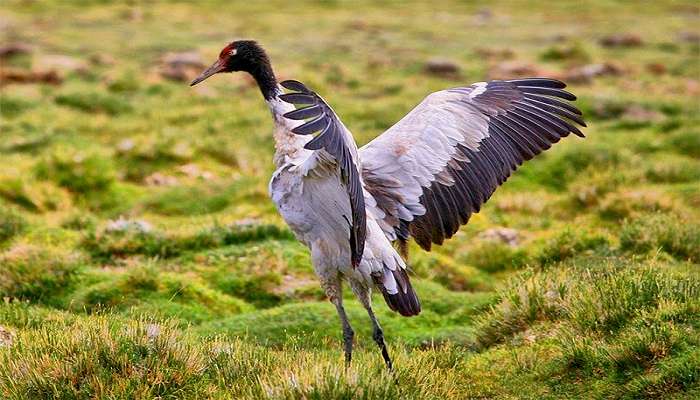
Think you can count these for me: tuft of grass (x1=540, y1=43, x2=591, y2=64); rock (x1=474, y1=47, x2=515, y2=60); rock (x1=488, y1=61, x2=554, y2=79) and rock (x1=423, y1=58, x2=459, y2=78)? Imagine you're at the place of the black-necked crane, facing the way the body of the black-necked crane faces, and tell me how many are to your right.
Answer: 4

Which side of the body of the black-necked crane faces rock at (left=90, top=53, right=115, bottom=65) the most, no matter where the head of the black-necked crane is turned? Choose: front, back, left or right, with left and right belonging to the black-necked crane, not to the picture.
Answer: right

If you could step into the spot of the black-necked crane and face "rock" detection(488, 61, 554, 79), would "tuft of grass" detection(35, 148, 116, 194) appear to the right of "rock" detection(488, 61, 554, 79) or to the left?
left

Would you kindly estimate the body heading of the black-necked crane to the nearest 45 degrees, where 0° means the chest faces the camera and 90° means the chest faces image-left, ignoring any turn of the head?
approximately 90°

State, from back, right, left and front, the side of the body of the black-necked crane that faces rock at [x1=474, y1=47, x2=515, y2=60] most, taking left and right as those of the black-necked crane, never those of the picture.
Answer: right

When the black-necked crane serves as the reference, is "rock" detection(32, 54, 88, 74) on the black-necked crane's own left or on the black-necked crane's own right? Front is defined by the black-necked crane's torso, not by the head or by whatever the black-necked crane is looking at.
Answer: on the black-necked crane's own right

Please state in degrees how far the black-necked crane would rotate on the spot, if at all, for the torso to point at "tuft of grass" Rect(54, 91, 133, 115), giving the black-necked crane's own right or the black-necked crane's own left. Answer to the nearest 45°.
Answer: approximately 45° to the black-necked crane's own right

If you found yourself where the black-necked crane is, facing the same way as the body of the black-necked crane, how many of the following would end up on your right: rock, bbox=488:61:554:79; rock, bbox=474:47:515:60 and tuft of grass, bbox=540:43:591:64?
3

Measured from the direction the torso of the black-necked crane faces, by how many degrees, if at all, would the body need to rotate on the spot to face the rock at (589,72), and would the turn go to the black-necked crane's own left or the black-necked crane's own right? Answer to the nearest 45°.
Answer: approximately 90° to the black-necked crane's own right

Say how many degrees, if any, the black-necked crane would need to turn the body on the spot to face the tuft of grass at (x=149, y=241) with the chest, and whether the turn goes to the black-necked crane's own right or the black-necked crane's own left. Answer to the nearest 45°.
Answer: approximately 45° to the black-necked crane's own right

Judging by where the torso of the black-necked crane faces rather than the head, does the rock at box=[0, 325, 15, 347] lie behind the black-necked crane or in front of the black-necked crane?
in front

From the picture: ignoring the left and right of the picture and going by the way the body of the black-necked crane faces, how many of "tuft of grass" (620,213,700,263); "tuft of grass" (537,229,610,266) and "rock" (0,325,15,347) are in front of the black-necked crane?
1

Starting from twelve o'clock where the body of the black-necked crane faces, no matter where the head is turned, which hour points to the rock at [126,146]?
The rock is roughly at 2 o'clock from the black-necked crane.
